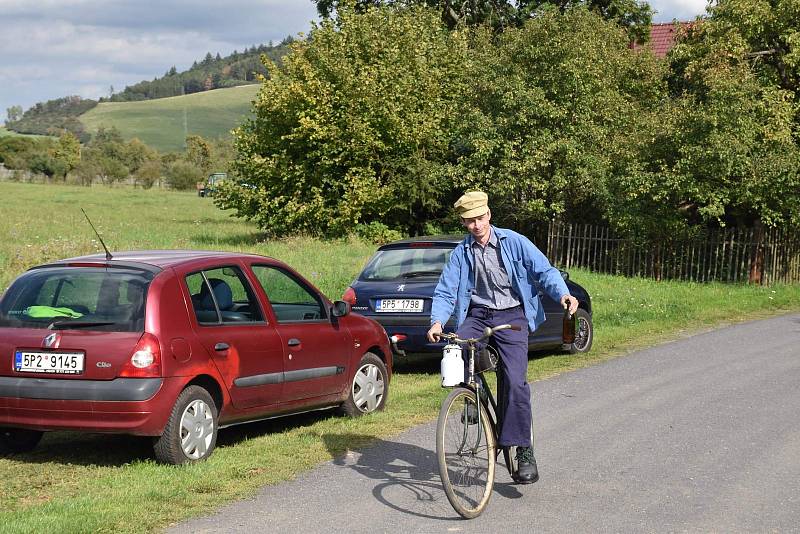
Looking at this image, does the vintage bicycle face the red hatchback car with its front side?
no

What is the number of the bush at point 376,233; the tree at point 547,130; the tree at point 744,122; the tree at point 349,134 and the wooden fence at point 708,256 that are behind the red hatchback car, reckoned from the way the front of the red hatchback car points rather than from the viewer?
0

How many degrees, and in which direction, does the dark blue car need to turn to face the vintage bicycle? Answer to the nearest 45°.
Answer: approximately 135° to its right

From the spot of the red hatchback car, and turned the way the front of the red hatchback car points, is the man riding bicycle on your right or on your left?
on your right

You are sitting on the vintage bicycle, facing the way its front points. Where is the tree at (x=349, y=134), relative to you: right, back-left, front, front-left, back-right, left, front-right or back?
back-right

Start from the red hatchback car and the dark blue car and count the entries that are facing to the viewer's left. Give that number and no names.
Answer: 0

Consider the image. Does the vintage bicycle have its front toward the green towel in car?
no

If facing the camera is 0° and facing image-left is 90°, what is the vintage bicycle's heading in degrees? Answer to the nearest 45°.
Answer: approximately 45°

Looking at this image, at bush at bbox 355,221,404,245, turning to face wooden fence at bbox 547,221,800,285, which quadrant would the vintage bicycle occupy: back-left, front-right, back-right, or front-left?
front-right

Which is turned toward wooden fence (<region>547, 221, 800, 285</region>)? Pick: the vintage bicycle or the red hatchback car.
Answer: the red hatchback car

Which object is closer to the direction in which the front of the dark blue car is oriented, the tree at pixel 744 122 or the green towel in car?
the tree

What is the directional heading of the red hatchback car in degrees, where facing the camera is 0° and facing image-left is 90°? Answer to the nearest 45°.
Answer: approximately 225°

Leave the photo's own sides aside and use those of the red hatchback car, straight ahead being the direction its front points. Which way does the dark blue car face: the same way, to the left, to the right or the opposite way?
the same way

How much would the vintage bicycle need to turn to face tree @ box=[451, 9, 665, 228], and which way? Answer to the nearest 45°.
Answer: approximately 135° to its right

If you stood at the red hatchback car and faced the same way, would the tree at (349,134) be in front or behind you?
in front

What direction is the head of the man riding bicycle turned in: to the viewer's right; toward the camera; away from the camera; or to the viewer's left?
toward the camera

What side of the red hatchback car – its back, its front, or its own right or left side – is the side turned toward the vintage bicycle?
right

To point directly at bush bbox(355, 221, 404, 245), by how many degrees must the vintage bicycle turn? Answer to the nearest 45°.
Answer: approximately 135° to its right

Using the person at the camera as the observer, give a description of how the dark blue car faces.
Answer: facing away from the viewer and to the right of the viewer

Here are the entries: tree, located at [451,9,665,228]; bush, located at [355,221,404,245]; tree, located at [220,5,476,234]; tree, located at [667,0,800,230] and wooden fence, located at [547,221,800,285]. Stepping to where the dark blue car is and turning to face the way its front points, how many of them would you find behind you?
0

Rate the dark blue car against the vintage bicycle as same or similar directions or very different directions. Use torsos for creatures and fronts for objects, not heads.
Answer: very different directions
